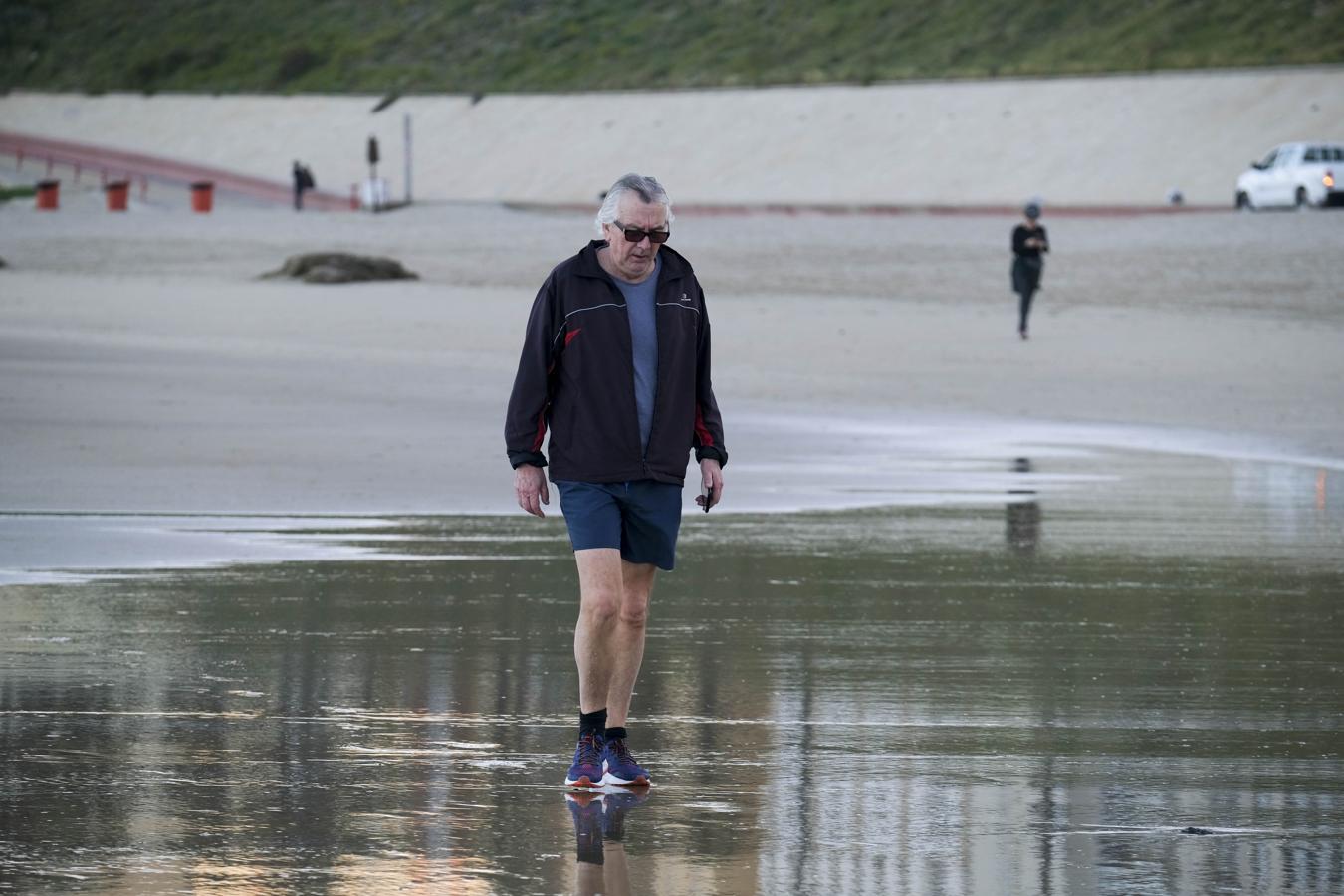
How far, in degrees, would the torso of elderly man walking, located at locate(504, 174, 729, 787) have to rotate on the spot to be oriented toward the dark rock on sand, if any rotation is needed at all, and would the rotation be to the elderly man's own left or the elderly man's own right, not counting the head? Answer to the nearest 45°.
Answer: approximately 180°

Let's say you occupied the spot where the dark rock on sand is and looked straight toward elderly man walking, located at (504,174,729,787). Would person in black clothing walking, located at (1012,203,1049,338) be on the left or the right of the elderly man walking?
left

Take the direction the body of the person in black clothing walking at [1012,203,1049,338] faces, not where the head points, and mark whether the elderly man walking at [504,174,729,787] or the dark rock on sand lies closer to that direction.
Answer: the elderly man walking

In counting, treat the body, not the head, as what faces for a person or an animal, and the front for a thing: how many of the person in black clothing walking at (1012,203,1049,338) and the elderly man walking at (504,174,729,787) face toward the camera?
2

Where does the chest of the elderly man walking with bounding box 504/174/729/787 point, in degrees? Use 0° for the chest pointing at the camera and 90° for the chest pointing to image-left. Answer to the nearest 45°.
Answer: approximately 0°

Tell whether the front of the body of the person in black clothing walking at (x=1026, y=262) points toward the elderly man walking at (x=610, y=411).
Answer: yes

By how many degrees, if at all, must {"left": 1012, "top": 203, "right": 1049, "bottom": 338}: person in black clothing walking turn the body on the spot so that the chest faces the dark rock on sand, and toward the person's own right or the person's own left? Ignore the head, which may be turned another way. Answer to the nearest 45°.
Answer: approximately 135° to the person's own right
